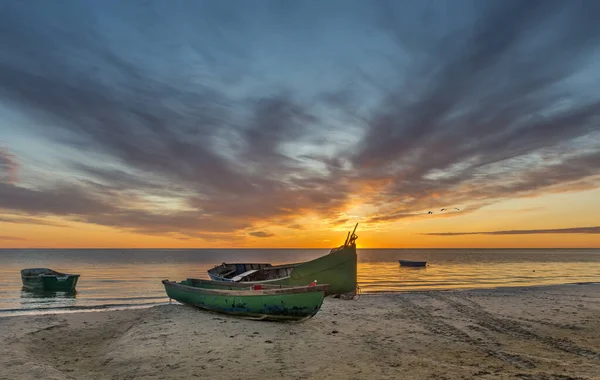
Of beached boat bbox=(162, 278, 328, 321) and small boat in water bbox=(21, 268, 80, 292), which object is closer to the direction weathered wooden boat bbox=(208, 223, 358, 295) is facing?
the beached boat

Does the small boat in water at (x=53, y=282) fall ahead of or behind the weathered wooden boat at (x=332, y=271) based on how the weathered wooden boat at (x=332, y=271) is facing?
behind

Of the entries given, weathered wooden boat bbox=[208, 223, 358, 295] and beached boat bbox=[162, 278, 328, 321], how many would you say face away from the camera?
0

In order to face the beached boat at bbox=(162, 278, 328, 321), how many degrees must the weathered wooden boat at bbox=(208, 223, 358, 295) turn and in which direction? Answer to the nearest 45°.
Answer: approximately 90° to its right

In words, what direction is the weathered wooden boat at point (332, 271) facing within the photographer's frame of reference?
facing the viewer and to the right of the viewer
